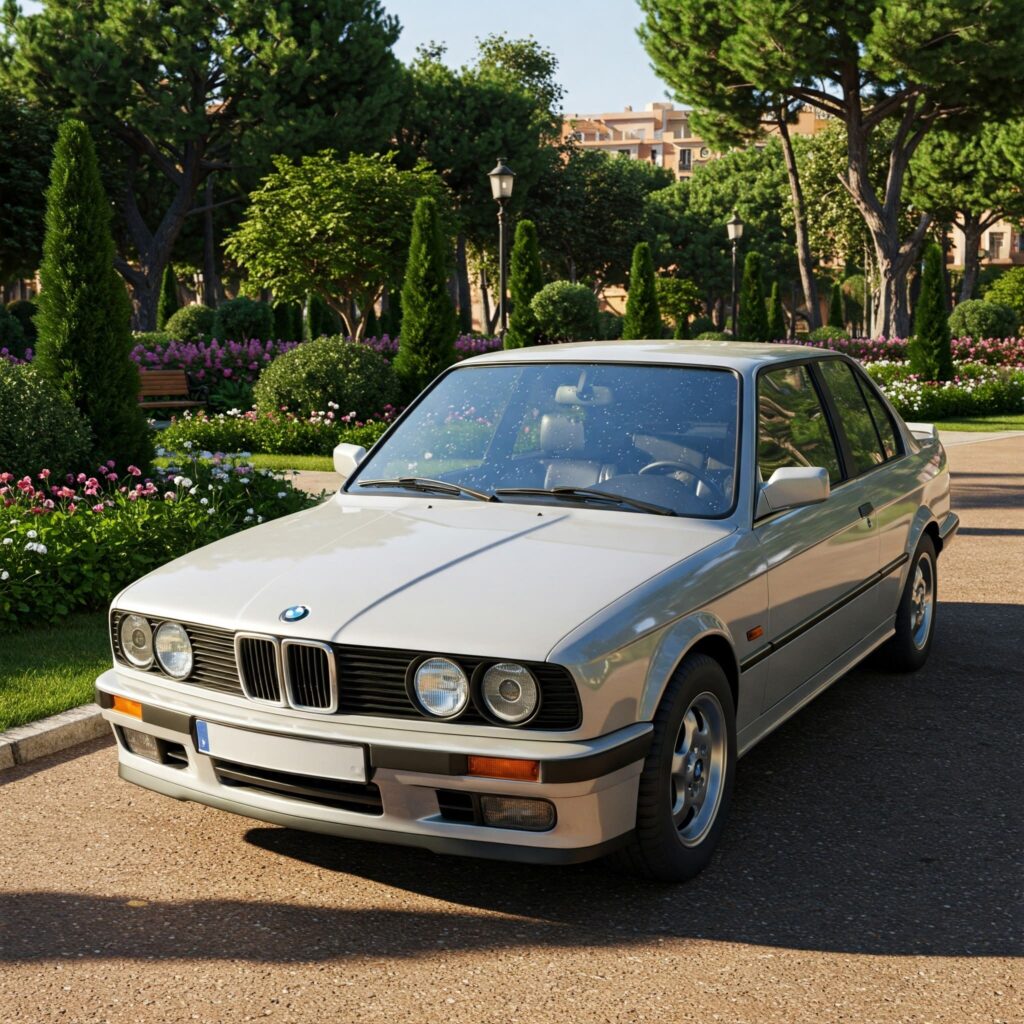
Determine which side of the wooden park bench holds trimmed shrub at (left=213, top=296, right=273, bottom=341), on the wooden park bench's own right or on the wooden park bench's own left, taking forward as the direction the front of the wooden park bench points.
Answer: on the wooden park bench's own left

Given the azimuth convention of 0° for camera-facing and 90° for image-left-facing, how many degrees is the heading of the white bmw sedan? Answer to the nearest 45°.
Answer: approximately 45°

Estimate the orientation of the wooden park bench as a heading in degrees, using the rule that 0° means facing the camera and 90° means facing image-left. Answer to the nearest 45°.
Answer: approximately 315°

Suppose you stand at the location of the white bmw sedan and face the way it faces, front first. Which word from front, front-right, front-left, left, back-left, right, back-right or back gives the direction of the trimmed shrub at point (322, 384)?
back-right

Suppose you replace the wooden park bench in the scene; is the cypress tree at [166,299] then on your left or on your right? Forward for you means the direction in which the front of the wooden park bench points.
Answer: on your left

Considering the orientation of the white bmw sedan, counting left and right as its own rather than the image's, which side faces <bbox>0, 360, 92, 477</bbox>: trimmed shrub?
right

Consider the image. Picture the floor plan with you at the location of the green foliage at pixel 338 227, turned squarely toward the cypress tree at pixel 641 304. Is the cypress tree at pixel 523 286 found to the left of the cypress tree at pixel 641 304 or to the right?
right

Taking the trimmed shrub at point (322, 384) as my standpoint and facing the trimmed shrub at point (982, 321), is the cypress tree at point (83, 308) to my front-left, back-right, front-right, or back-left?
back-right

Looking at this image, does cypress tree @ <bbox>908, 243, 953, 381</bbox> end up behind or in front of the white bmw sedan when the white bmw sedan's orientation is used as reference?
behind

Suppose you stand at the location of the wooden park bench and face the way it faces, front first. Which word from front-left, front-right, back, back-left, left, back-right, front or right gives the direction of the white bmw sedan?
front-right

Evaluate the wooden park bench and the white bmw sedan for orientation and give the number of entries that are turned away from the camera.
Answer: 0

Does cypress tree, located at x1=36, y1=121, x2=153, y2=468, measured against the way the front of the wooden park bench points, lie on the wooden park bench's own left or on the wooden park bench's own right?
on the wooden park bench's own right

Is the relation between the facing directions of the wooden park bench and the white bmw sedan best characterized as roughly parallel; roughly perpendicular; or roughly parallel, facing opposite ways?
roughly perpendicular
